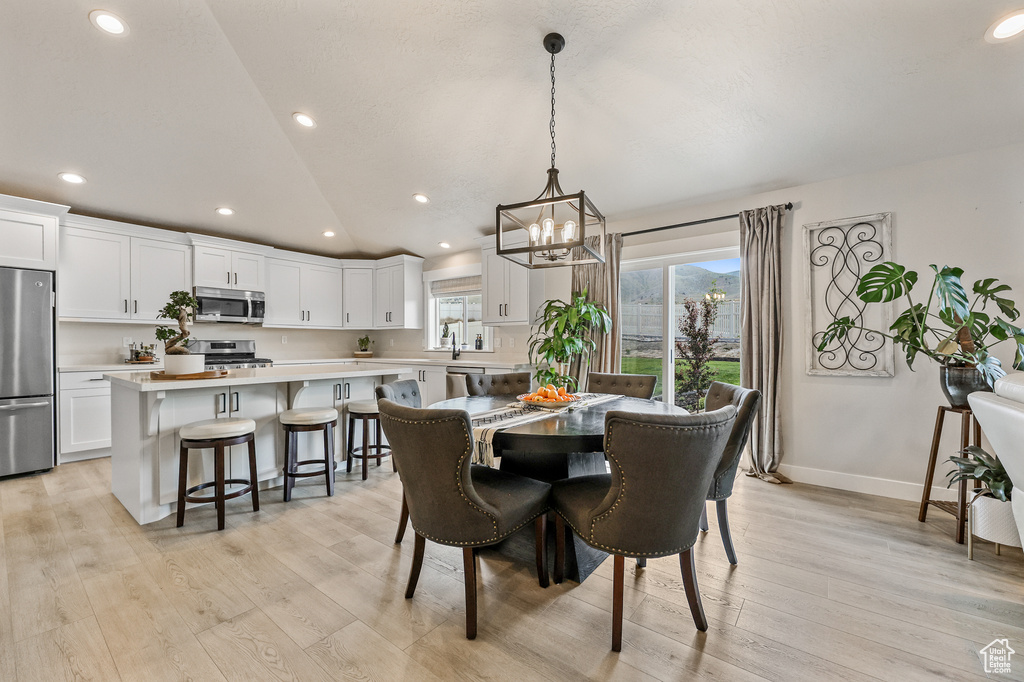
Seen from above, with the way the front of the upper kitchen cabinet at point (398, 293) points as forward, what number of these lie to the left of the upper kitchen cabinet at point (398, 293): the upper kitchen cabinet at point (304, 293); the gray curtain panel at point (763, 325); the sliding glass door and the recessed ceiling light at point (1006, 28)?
3

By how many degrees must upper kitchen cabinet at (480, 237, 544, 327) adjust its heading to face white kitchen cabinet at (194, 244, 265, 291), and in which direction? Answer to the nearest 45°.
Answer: approximately 45° to its right

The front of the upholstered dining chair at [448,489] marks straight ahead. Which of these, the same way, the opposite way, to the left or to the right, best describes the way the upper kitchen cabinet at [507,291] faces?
the opposite way

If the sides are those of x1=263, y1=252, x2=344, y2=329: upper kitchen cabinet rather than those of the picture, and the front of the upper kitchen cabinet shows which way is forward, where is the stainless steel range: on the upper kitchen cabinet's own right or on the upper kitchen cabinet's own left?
on the upper kitchen cabinet's own right

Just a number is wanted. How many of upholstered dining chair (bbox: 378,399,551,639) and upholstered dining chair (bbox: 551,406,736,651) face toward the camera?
0

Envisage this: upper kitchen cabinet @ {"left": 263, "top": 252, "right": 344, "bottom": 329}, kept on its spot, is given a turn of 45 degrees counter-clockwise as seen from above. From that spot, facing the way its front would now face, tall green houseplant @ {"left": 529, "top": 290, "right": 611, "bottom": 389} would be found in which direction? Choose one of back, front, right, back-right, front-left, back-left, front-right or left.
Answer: front-right

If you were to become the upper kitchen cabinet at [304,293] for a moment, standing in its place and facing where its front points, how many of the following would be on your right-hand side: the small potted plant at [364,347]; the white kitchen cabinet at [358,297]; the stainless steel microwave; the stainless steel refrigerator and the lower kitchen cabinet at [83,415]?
3

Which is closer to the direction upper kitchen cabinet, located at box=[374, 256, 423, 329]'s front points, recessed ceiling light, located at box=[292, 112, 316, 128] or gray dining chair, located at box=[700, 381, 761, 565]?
the recessed ceiling light

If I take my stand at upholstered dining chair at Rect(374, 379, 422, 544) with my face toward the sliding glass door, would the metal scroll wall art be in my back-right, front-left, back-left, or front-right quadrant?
front-right

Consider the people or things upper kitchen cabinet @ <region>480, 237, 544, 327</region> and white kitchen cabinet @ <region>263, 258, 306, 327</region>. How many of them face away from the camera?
0

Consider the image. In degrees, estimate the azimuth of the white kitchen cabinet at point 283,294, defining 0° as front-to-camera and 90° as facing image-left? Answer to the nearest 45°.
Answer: approximately 315°

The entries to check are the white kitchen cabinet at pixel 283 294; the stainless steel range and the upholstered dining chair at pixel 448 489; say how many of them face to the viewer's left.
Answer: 0

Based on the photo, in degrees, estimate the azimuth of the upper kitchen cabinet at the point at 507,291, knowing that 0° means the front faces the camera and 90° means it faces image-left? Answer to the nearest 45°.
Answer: approximately 45°

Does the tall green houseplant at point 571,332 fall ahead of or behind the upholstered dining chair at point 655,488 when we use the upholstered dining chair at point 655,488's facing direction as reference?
ahead

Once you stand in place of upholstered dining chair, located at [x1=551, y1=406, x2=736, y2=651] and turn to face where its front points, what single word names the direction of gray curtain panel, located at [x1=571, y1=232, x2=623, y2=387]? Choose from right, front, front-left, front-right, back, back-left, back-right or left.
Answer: front-right

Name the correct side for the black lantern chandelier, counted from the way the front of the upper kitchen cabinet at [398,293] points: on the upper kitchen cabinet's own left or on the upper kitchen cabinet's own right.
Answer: on the upper kitchen cabinet's own left

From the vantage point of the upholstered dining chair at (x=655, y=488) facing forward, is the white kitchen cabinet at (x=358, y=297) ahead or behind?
ahead

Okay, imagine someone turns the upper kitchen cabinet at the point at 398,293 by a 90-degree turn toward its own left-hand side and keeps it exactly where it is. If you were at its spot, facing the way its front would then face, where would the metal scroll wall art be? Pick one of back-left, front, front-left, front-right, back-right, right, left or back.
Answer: front

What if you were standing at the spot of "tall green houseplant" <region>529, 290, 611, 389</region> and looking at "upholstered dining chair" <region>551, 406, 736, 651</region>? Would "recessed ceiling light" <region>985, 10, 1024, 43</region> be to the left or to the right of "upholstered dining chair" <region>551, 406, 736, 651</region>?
left
